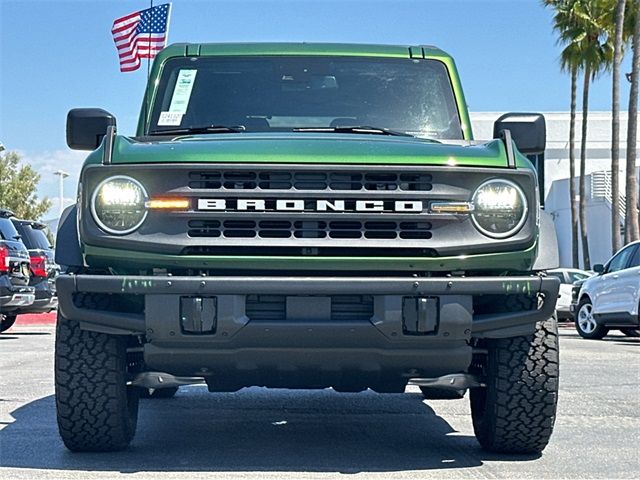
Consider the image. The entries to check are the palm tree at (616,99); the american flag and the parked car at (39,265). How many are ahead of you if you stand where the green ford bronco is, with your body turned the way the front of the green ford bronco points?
0

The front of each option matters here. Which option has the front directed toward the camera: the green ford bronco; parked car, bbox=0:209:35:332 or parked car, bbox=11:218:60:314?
the green ford bronco

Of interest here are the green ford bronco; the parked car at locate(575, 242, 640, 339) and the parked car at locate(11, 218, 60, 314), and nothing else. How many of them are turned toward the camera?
1

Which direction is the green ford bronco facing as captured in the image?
toward the camera

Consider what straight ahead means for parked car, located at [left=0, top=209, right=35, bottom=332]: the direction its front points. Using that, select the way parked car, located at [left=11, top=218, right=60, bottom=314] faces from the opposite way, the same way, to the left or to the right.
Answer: the same way

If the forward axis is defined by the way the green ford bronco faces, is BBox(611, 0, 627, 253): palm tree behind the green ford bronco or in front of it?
behind

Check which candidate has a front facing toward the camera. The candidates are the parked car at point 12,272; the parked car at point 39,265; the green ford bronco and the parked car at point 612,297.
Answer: the green ford bronco

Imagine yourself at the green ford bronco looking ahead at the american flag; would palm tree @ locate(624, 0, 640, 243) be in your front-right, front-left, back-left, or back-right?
front-right

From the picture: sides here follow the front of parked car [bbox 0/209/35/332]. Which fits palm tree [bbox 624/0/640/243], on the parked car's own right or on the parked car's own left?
on the parked car's own right

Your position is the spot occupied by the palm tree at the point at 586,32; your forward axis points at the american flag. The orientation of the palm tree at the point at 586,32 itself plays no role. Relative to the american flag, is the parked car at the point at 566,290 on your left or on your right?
left

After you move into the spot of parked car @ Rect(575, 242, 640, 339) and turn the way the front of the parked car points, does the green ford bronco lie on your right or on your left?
on your left

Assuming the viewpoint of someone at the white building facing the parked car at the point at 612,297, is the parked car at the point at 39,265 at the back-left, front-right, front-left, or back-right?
front-right

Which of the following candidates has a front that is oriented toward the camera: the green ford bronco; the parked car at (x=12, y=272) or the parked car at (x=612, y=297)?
the green ford bronco

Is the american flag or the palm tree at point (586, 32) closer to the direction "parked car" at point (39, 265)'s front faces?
the american flag

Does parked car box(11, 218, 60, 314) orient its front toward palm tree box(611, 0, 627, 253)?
no

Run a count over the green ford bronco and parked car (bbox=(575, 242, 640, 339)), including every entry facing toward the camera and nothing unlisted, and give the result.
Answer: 1

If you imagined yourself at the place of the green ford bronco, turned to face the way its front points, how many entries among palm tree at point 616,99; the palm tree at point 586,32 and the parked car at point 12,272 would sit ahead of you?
0
